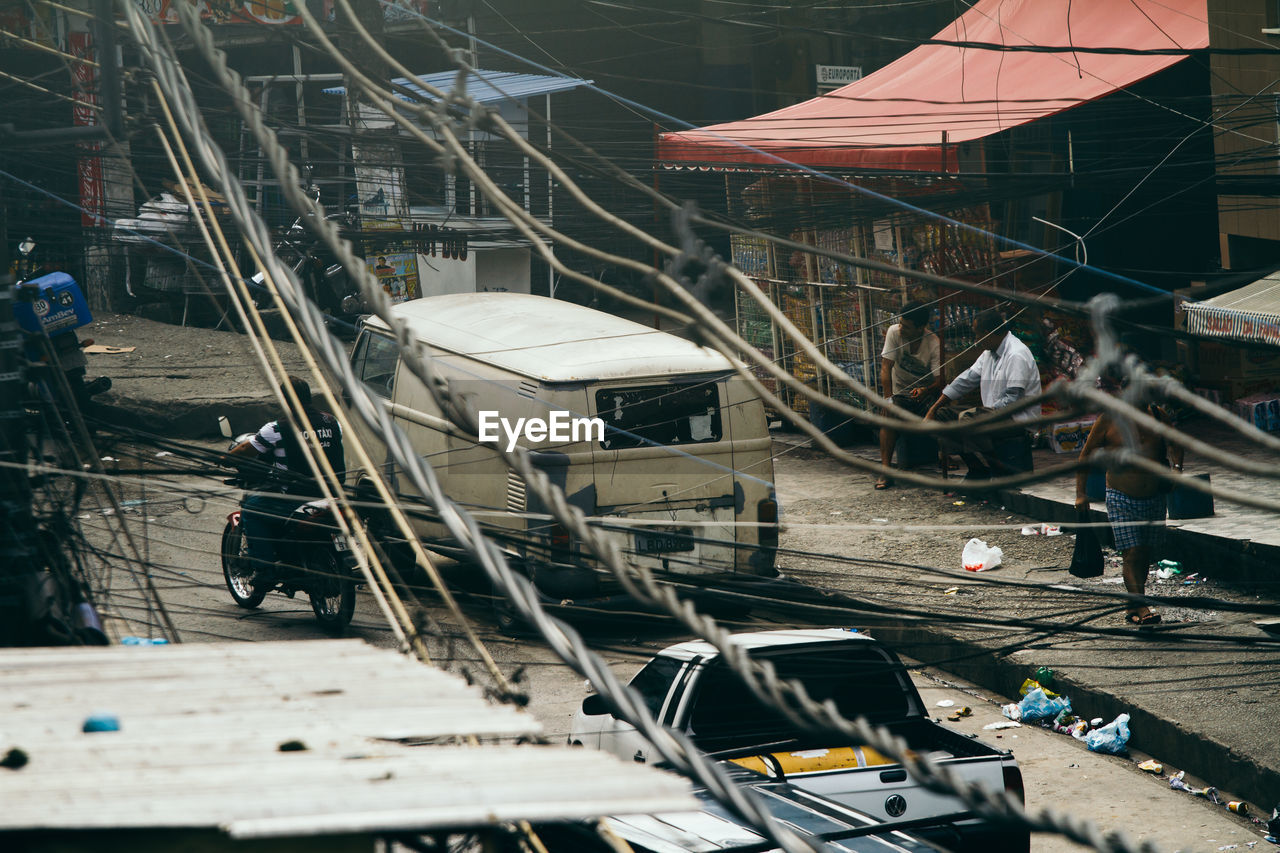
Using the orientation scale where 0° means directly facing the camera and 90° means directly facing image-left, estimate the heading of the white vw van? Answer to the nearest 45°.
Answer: approximately 135°

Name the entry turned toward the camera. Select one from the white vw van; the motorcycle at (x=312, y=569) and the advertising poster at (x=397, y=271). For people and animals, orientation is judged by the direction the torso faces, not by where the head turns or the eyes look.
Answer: the advertising poster

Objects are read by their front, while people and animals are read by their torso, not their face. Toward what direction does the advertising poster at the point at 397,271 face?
toward the camera

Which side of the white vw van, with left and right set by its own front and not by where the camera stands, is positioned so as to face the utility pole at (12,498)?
left

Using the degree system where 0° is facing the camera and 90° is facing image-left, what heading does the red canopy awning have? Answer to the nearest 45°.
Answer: approximately 45°

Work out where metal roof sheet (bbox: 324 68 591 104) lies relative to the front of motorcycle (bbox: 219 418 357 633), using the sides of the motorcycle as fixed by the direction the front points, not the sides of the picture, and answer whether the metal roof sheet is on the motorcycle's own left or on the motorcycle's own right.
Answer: on the motorcycle's own right

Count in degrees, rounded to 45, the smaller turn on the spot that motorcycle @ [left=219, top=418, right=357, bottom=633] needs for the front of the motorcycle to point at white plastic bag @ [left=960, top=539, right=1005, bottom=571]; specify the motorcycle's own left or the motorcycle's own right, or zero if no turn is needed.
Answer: approximately 135° to the motorcycle's own right

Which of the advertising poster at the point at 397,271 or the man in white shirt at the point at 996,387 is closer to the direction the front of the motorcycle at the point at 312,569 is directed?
the advertising poster

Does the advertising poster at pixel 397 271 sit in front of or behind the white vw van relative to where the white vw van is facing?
in front

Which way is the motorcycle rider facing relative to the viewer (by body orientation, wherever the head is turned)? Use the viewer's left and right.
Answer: facing away from the viewer and to the left of the viewer

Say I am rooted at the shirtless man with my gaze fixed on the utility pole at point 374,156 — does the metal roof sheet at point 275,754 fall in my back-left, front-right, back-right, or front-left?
back-left

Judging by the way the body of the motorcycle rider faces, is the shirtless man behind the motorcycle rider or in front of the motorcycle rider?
behind

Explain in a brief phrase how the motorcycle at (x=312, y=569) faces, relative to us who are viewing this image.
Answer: facing away from the viewer and to the left of the viewer

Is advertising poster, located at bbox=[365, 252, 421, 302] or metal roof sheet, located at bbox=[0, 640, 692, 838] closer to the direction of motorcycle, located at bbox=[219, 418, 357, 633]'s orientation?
the advertising poster

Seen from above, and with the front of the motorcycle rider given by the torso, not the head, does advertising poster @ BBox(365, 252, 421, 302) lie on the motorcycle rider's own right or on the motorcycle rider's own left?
on the motorcycle rider's own right

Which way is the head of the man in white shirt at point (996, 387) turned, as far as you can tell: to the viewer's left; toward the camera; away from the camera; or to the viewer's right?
to the viewer's left
